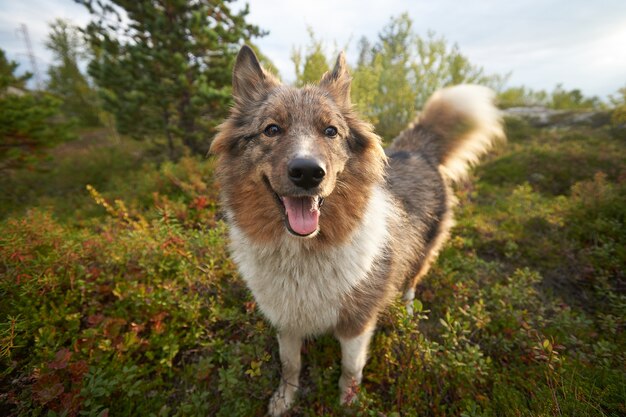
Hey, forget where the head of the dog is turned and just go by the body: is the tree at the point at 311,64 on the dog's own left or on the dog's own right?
on the dog's own right

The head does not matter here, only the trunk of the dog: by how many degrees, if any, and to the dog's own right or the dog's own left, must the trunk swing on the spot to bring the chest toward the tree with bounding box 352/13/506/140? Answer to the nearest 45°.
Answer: approximately 135° to the dog's own right

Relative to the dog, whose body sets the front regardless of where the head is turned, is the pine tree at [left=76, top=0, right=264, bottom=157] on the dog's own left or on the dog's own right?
on the dog's own right

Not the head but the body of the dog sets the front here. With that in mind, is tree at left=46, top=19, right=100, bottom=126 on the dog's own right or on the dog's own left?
on the dog's own right

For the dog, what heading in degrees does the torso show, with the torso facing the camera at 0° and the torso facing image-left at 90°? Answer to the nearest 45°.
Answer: approximately 45°
